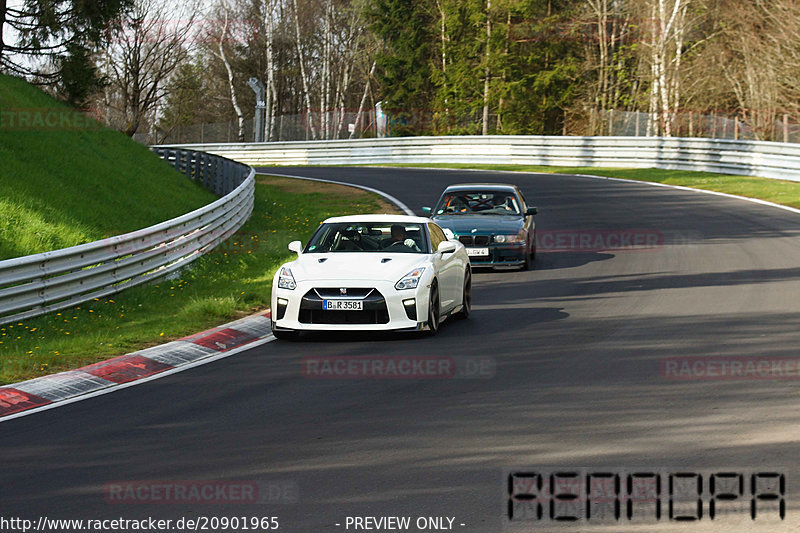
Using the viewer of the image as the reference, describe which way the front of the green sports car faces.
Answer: facing the viewer

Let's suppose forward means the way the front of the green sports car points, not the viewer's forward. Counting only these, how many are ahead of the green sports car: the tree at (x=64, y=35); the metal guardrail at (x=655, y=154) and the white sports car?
1

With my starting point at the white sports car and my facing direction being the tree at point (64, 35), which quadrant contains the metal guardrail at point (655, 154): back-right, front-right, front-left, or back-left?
front-right

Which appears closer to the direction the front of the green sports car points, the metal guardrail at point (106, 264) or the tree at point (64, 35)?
the metal guardrail

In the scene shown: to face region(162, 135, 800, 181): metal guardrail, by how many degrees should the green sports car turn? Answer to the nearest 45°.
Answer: approximately 180°

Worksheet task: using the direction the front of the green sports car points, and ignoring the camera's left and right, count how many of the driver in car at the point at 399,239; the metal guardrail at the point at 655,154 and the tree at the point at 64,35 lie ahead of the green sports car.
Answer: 1

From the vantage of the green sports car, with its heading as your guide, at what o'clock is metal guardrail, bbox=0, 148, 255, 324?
The metal guardrail is roughly at 2 o'clock from the green sports car.

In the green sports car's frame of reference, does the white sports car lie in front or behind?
in front

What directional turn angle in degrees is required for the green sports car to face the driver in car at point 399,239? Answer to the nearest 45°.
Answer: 0° — it already faces them

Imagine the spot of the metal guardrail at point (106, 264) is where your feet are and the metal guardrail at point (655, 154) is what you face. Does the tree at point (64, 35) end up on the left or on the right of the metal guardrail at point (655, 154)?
left
